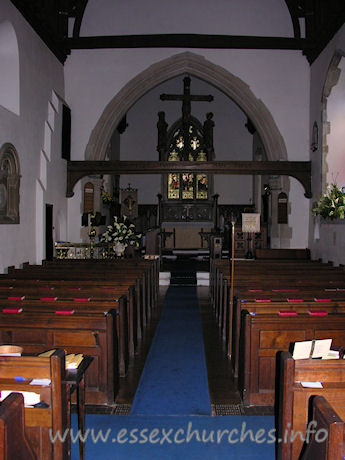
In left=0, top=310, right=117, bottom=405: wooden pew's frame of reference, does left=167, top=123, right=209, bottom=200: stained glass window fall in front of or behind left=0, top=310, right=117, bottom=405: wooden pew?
in front

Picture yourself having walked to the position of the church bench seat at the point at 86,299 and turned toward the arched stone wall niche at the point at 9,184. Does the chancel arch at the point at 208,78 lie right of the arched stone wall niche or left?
right

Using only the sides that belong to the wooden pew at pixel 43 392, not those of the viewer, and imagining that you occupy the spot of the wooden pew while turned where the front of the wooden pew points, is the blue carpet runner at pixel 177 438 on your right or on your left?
on your right

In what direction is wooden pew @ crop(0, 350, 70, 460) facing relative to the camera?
away from the camera

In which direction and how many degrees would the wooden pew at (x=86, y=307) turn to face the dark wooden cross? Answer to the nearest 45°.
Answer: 0° — it already faces it

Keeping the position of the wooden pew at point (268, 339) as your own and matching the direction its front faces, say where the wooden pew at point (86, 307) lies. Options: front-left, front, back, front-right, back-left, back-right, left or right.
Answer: left

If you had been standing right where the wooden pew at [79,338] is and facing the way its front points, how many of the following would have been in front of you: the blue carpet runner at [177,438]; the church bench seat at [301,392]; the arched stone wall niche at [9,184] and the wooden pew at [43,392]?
1

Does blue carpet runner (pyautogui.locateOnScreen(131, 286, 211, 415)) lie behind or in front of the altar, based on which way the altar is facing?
in front

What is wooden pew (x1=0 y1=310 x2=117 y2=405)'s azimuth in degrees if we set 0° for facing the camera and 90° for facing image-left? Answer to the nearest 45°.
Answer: approximately 180°

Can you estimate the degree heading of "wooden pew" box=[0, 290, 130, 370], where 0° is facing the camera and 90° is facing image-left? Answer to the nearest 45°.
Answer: approximately 180°

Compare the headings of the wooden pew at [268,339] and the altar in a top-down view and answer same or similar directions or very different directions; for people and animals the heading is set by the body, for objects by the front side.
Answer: very different directions

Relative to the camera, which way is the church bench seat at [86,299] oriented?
away from the camera

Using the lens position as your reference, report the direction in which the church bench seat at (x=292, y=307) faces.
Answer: facing away from the viewer
